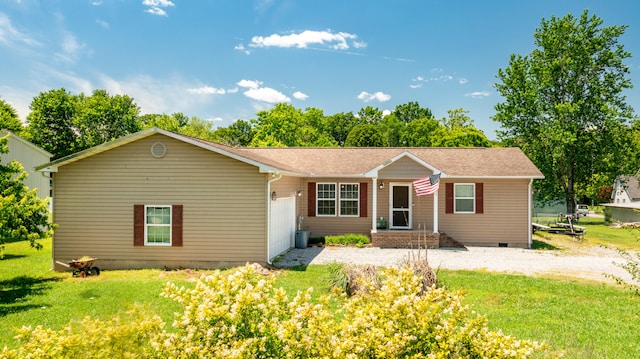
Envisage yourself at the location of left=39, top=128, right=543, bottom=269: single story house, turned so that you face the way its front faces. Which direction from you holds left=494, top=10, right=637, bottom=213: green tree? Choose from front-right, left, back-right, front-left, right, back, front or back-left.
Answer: back-left

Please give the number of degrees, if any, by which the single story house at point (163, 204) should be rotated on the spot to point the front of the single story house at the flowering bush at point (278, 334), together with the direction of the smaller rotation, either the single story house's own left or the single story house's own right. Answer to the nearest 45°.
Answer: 0° — it already faces it

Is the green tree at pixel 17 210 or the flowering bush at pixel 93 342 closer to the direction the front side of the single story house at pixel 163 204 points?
the flowering bush

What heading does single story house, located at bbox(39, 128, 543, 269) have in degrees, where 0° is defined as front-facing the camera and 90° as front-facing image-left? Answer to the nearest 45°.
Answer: approximately 0°

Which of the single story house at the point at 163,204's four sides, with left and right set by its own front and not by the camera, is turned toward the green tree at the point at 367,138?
back

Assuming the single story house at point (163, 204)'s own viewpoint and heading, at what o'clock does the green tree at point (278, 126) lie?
The green tree is roughly at 6 o'clock from the single story house.

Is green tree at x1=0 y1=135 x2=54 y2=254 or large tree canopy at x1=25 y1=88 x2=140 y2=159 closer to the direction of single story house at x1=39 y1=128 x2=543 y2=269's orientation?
the green tree

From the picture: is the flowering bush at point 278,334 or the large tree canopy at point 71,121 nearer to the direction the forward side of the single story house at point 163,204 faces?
the flowering bush

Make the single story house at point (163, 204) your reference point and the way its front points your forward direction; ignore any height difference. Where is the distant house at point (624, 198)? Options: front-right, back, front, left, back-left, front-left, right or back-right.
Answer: back-left

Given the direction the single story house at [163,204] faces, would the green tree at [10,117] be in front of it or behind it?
behind
